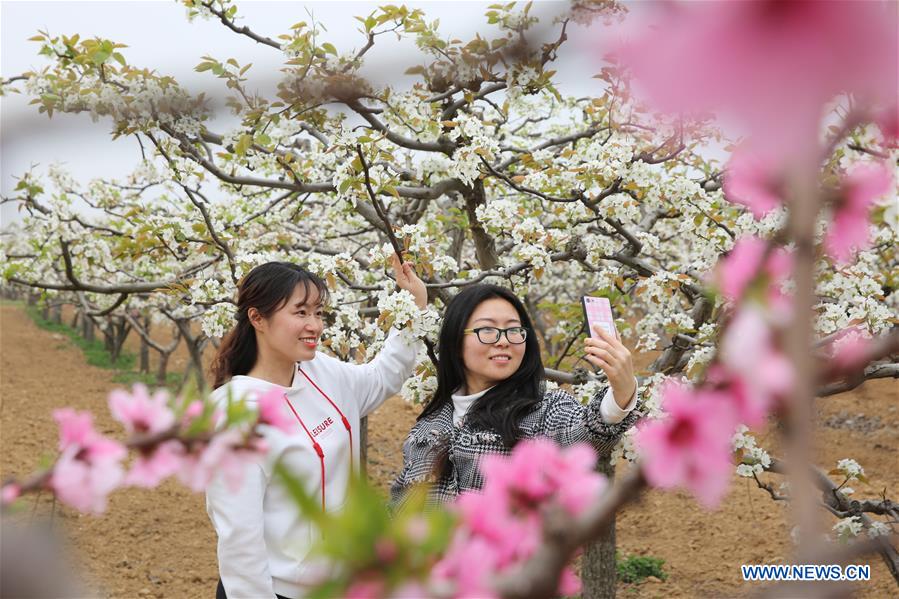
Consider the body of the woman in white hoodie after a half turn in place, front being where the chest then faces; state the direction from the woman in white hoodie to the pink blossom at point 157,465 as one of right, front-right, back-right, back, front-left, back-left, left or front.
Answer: back-left

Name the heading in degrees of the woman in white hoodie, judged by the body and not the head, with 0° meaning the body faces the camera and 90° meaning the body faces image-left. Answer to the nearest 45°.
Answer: approximately 315°

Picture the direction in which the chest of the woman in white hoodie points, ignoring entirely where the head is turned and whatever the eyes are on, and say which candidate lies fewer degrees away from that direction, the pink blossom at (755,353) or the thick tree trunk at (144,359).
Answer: the pink blossom

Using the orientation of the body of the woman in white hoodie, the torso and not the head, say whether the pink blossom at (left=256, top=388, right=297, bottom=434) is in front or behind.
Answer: in front

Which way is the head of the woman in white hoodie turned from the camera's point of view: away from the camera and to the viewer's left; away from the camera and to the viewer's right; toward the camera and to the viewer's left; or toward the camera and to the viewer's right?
toward the camera and to the viewer's right

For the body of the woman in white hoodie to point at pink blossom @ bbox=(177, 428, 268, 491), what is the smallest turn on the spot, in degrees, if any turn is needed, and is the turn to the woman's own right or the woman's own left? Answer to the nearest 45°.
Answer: approximately 45° to the woman's own right

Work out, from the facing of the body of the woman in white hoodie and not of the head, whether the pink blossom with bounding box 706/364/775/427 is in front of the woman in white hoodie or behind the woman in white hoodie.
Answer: in front

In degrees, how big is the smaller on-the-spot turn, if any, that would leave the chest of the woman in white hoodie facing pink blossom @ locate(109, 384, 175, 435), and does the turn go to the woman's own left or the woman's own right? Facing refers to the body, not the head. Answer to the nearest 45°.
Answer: approximately 45° to the woman's own right

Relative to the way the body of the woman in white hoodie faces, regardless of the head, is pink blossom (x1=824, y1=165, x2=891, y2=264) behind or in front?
in front

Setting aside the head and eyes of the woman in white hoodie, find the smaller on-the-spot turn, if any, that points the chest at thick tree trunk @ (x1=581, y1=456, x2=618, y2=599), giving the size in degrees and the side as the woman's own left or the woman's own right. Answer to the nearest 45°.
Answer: approximately 90° to the woman's own left
